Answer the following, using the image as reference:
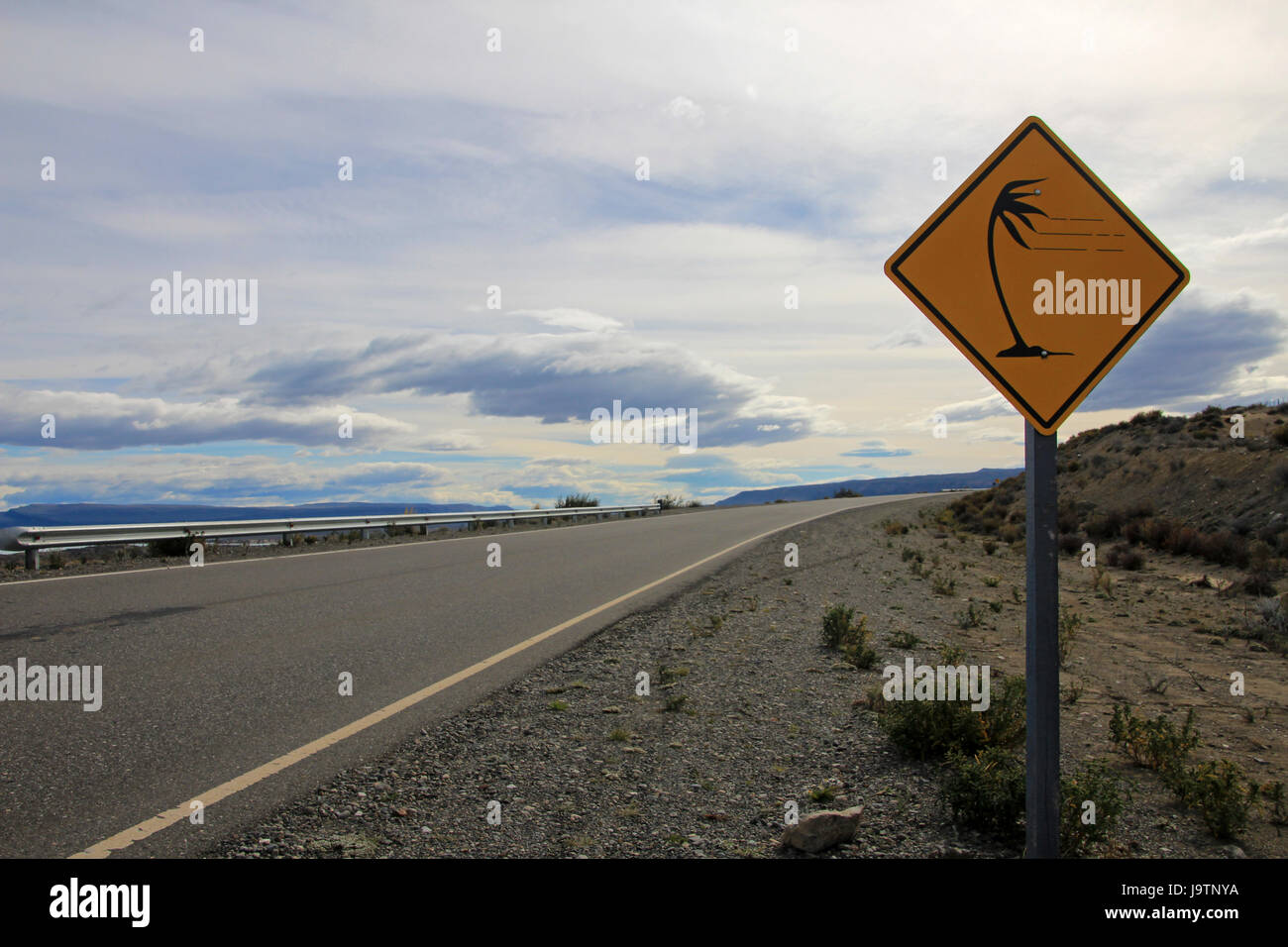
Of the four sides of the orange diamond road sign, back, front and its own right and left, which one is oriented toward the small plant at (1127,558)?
back

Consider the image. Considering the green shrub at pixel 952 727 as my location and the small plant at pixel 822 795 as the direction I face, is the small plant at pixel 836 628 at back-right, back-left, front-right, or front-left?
back-right

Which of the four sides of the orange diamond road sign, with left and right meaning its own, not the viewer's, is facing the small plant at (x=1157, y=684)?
back

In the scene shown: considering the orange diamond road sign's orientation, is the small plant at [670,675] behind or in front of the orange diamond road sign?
behind

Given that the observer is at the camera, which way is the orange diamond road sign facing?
facing the viewer

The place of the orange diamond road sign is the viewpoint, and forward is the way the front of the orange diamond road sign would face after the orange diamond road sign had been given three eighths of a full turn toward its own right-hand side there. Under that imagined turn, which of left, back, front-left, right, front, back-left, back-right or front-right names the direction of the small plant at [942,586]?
front-right

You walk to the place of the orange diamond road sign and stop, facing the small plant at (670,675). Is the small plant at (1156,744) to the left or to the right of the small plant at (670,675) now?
right

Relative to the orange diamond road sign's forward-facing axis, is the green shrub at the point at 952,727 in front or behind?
behind

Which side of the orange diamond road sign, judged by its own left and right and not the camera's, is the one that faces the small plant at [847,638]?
back
